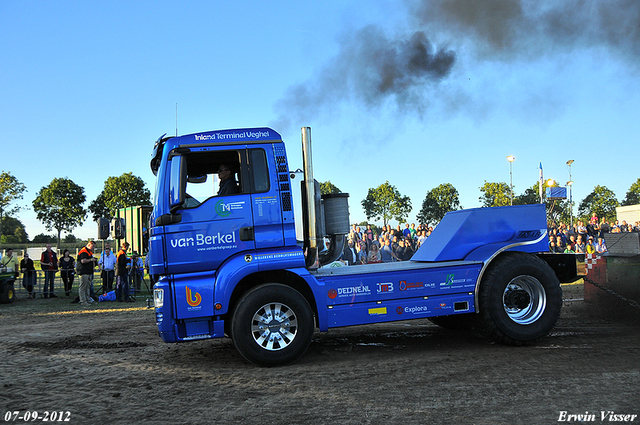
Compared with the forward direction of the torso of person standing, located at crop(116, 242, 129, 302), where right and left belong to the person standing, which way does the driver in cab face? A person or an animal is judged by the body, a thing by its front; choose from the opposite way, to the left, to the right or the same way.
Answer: the opposite way

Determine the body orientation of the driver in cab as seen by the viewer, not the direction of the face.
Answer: to the viewer's left

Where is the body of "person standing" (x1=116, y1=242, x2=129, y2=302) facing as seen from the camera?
to the viewer's right

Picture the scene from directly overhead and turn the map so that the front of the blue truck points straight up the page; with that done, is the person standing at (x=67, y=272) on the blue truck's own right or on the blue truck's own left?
on the blue truck's own right

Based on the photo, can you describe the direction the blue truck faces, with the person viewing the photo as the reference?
facing to the left of the viewer
